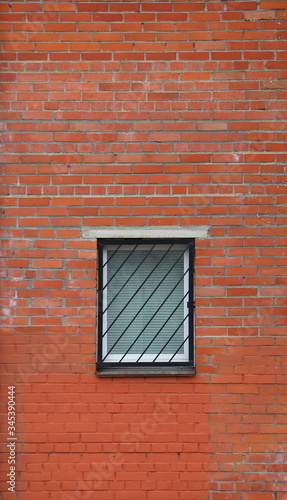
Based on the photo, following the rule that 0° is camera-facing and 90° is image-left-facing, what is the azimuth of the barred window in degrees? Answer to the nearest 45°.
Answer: approximately 0°
